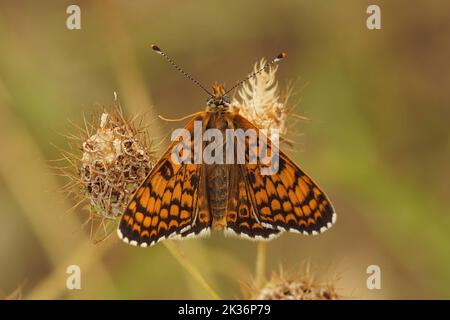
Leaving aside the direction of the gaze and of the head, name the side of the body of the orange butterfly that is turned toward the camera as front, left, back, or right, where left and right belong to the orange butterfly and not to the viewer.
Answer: back

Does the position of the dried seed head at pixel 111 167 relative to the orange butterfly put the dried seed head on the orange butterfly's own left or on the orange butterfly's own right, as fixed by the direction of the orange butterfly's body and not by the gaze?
on the orange butterfly's own left
